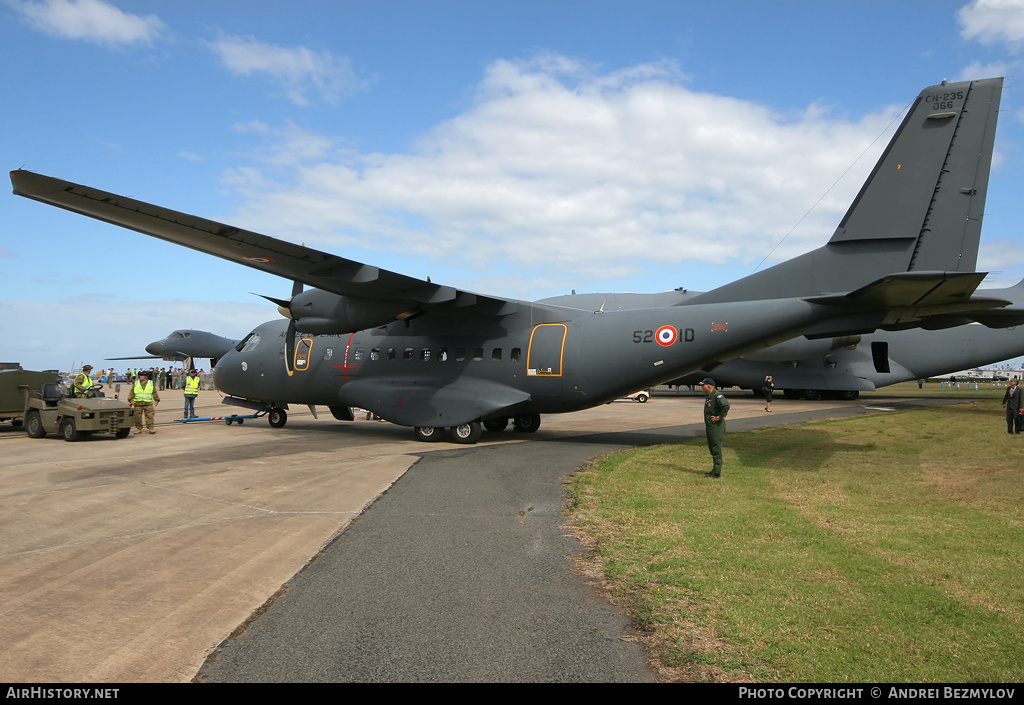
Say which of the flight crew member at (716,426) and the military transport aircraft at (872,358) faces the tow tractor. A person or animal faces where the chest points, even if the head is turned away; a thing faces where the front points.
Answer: the flight crew member

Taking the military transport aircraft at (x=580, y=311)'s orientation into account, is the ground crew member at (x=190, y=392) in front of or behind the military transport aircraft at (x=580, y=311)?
in front

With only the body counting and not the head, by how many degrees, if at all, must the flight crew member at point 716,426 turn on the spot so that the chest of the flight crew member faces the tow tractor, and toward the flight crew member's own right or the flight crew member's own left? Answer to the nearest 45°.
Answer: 0° — they already face it

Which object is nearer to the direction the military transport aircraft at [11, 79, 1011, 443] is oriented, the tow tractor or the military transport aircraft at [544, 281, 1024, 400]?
the tow tractor

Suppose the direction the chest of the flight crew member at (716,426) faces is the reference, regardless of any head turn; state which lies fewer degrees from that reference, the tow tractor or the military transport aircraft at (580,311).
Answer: the tow tractor

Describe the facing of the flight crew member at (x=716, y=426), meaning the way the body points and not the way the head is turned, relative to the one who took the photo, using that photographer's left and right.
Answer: facing to the left of the viewer

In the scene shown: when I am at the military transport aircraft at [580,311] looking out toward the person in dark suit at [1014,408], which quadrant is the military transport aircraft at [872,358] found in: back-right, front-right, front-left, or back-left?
front-left

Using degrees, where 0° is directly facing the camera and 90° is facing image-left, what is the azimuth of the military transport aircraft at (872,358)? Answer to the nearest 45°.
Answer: approximately 135°

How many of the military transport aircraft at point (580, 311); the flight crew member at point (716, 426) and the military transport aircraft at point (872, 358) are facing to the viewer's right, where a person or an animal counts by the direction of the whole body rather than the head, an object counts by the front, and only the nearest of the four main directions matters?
0

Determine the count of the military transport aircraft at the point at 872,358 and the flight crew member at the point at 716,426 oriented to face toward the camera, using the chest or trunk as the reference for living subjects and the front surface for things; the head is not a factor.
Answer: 0
